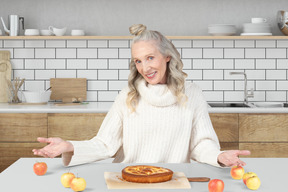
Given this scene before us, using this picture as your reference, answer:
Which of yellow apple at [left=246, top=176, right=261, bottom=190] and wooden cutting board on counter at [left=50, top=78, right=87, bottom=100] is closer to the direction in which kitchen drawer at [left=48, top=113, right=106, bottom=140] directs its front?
the yellow apple

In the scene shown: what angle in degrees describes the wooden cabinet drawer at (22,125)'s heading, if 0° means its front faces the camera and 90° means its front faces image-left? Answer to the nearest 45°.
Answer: approximately 0°

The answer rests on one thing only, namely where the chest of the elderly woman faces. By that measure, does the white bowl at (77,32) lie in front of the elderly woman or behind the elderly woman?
behind

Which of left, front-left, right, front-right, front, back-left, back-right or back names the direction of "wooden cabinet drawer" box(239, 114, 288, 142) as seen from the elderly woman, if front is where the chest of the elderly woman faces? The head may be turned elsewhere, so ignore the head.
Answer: back-left

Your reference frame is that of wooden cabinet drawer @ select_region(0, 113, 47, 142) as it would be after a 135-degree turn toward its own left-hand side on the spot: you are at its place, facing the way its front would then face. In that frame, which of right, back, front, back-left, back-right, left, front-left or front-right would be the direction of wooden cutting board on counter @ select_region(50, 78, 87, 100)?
front

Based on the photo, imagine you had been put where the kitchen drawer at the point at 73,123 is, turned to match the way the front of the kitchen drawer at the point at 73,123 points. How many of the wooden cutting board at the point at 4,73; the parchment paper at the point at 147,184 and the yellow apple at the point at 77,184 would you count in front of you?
2

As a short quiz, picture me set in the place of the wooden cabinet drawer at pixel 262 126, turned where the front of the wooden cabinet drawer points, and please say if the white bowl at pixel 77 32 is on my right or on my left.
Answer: on my right

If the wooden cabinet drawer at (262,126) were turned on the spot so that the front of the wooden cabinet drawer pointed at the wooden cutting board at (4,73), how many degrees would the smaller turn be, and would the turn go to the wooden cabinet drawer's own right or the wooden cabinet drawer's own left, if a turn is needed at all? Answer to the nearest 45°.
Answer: approximately 90° to the wooden cabinet drawer's own right

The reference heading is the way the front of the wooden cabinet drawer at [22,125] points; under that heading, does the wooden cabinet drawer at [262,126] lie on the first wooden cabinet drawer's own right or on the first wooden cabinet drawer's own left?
on the first wooden cabinet drawer's own left
